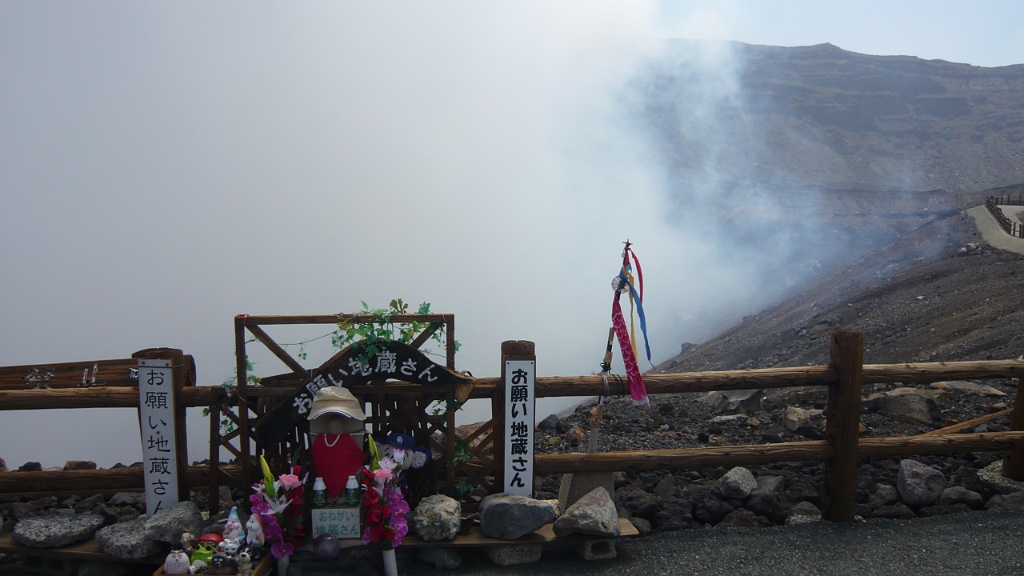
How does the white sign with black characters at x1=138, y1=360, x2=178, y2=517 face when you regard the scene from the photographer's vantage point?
facing the viewer

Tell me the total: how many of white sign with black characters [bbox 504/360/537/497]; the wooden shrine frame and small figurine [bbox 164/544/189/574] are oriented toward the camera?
3

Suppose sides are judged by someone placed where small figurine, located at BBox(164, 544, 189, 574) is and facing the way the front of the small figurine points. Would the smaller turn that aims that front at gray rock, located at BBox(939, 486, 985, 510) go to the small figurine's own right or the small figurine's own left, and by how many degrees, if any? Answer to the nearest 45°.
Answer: approximately 90° to the small figurine's own left

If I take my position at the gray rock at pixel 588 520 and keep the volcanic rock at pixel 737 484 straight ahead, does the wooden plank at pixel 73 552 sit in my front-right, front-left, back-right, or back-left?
back-left

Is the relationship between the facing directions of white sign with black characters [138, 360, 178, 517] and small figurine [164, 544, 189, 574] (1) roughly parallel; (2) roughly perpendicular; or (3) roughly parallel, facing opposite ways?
roughly parallel

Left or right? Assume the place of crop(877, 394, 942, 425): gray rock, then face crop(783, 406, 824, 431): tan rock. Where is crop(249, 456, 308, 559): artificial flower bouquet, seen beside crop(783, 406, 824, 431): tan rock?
left

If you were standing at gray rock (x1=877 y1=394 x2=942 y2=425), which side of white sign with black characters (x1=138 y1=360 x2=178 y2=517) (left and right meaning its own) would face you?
left

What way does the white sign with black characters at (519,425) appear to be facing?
toward the camera

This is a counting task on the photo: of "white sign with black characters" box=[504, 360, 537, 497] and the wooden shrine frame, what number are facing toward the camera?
2

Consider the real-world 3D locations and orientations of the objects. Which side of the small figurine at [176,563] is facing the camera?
front
